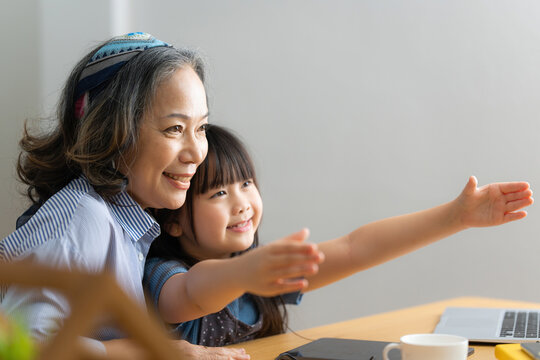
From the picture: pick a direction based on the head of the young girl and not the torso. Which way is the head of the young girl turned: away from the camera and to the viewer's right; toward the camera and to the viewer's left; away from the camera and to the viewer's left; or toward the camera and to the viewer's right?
toward the camera and to the viewer's right

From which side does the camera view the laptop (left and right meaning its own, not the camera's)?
left

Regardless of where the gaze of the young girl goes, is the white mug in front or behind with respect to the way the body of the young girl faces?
in front

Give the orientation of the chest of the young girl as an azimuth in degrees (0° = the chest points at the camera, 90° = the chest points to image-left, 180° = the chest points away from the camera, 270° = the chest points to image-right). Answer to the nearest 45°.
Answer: approximately 315°
